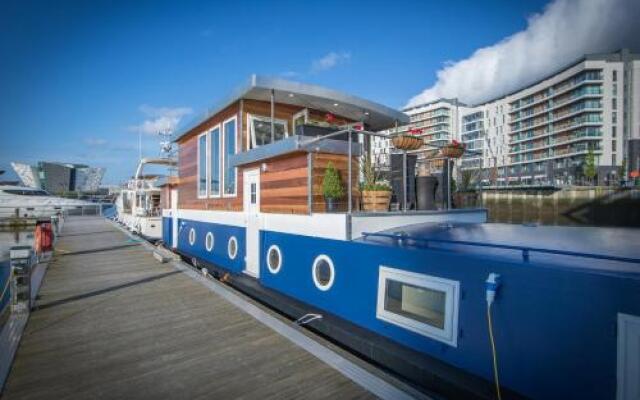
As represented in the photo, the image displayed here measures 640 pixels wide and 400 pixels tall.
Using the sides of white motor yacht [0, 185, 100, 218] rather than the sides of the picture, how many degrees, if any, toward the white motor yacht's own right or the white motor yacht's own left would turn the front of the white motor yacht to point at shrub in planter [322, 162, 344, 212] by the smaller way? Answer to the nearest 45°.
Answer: approximately 90° to the white motor yacht's own right

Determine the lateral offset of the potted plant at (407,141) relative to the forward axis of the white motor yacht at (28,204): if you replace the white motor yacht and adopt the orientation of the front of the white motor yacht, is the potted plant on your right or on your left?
on your right

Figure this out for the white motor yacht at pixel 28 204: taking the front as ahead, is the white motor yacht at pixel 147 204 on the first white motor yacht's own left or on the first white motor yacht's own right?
on the first white motor yacht's own right

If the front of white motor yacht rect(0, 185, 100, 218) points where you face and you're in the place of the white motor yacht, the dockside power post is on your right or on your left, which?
on your right

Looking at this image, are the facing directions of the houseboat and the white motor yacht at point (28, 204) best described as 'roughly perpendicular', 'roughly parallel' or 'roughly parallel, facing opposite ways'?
roughly perpendicular

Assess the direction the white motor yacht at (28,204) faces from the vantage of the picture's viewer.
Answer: facing to the right of the viewer
